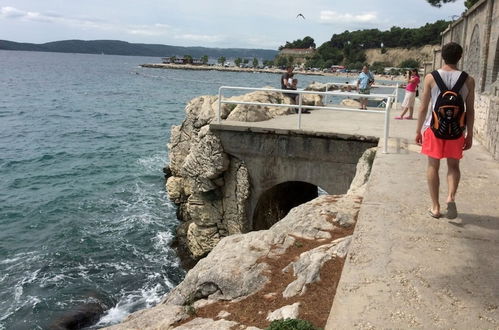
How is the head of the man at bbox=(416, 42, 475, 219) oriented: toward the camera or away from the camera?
away from the camera

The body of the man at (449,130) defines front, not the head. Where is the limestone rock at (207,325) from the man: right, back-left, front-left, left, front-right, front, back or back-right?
back-left

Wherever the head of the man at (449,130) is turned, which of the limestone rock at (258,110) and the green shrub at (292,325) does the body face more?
the limestone rock

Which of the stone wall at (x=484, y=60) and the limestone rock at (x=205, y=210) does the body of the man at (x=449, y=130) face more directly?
the stone wall

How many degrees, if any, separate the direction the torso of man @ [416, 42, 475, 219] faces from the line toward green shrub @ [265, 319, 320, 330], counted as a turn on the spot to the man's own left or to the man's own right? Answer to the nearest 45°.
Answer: approximately 135° to the man's own left

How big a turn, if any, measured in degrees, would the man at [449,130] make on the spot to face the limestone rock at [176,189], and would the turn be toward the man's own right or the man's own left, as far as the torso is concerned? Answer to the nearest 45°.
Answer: approximately 45° to the man's own left

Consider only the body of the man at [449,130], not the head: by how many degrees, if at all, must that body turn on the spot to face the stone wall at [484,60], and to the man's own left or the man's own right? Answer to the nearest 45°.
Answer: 0° — they already face it

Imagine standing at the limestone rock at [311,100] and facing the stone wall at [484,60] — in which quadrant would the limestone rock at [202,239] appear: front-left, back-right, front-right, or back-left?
front-right

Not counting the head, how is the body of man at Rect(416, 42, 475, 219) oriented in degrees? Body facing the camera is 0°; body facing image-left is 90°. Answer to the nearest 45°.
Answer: approximately 180°

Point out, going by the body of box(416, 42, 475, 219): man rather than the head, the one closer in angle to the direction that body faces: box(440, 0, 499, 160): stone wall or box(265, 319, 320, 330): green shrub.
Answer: the stone wall

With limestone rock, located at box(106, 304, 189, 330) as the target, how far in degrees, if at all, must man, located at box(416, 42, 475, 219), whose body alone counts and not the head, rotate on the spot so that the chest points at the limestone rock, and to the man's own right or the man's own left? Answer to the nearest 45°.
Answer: approximately 135° to the man's own left

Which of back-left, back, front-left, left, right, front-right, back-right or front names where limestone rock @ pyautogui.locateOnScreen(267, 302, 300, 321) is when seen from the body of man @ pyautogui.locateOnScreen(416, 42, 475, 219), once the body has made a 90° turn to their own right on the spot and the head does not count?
back-right

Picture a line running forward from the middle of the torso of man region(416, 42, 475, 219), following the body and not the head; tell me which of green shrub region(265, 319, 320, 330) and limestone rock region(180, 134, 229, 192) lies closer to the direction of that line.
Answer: the limestone rock

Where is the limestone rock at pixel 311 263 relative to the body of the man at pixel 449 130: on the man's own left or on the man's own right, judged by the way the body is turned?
on the man's own left

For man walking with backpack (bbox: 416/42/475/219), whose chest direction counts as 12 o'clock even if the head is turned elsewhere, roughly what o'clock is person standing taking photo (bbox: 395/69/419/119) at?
The person standing taking photo is roughly at 12 o'clock from the man walking with backpack.
